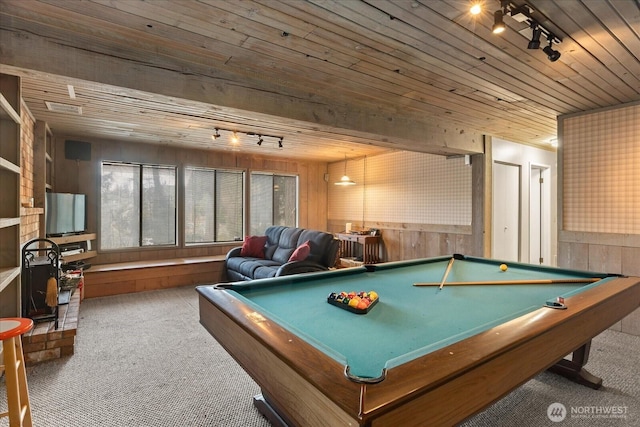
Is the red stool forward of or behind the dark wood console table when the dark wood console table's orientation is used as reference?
forward

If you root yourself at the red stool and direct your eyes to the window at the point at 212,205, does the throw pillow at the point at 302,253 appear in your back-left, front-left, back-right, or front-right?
front-right

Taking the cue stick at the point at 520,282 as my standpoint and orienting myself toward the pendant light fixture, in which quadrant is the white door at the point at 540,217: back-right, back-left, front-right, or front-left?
front-right

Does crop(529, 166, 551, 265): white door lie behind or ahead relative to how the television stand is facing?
ahead

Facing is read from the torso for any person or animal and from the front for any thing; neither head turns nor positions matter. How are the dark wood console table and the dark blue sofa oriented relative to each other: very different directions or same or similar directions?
same or similar directions

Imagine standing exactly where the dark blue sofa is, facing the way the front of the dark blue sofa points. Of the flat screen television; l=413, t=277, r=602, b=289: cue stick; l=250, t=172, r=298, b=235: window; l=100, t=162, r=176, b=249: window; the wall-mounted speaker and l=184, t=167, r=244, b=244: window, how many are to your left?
1

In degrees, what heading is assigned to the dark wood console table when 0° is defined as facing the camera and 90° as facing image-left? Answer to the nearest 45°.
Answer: approximately 45°

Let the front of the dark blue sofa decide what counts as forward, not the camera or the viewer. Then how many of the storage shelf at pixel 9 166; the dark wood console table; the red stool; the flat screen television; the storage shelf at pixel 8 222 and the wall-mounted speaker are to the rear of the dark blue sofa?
1

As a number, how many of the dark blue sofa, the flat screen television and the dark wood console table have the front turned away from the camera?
0

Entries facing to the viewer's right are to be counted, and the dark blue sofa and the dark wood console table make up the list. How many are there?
0

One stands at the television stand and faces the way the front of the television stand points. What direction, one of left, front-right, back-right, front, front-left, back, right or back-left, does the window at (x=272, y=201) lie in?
front-left

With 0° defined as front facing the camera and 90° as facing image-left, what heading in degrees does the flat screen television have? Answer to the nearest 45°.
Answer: approximately 315°
